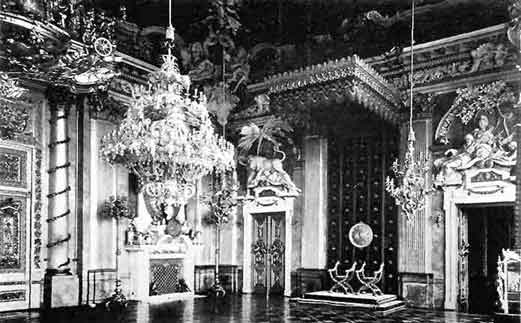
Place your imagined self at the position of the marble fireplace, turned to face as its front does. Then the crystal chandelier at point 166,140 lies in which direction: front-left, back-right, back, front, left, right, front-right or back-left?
front-right

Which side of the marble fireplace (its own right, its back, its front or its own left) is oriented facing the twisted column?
right

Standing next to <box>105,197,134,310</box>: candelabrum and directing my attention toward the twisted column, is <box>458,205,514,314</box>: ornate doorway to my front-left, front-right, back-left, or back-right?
back-left

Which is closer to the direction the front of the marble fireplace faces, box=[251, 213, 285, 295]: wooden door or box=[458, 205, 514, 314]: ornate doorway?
the ornate doorway

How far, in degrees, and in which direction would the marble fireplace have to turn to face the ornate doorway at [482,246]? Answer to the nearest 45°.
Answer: approximately 45° to its left

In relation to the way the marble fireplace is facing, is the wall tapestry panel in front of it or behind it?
in front

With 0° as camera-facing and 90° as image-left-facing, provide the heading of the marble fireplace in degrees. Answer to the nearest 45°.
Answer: approximately 315°

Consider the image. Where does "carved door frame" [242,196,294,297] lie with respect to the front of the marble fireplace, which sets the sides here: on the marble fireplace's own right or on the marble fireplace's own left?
on the marble fireplace's own left

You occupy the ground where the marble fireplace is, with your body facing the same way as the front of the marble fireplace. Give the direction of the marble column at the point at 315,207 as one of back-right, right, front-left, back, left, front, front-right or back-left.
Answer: front-left

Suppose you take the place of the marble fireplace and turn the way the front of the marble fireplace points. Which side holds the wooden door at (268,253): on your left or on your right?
on your left

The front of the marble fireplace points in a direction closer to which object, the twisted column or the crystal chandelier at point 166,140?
the crystal chandelier
